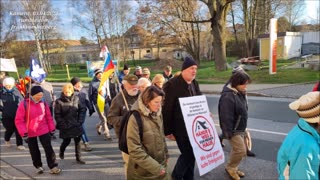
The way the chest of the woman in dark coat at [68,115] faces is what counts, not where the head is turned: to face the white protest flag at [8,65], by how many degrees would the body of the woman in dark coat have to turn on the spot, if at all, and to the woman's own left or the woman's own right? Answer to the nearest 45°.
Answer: approximately 135° to the woman's own right

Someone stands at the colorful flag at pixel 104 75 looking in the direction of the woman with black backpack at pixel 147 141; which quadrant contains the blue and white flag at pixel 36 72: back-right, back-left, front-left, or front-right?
back-right

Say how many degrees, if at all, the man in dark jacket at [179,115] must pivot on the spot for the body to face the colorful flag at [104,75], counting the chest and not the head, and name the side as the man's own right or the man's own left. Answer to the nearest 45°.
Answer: approximately 180°

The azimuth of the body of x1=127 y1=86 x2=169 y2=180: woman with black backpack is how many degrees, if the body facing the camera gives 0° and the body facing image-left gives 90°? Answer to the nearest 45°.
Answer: approximately 315°

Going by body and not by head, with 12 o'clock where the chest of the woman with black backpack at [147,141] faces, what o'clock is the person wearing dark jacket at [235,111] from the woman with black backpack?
The person wearing dark jacket is roughly at 9 o'clock from the woman with black backpack.

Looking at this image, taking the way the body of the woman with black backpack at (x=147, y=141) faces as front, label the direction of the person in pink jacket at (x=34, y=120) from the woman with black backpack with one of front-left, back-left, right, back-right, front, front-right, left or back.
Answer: back

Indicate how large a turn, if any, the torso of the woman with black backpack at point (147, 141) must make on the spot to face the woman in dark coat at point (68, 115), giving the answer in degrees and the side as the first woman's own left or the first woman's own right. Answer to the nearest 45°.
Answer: approximately 180°

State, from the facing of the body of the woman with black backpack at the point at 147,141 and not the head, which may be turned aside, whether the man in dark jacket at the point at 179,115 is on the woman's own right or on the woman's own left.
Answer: on the woman's own left
